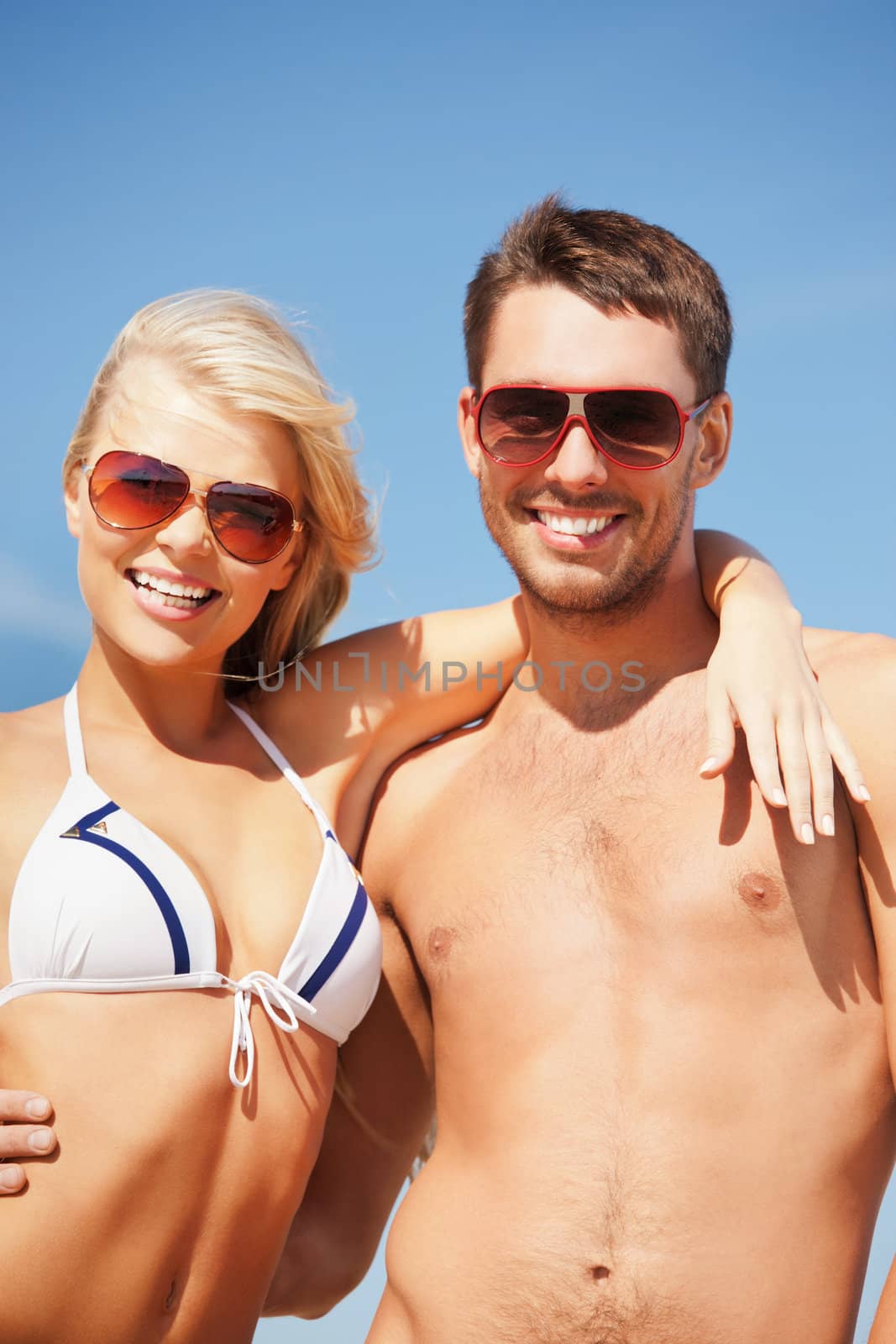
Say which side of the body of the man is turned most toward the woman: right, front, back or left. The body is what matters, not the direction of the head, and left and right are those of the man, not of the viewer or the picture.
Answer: right

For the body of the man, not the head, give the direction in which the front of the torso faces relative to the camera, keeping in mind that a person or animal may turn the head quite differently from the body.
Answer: toward the camera

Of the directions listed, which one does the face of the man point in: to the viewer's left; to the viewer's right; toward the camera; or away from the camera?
toward the camera

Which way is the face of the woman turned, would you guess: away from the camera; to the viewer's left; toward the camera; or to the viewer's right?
toward the camera
